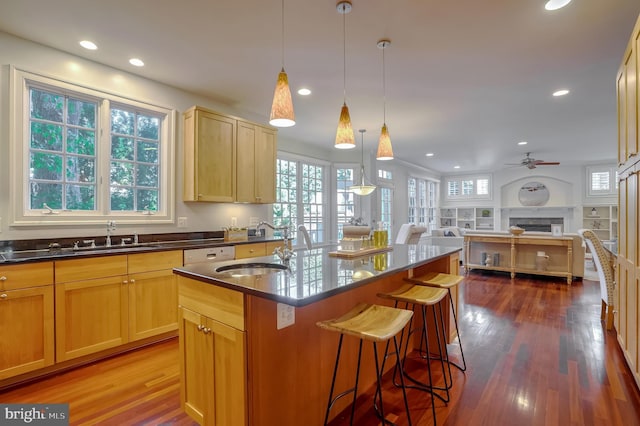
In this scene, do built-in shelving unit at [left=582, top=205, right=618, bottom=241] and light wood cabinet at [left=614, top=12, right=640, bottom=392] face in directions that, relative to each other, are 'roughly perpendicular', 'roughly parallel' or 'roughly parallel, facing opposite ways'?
roughly perpendicular

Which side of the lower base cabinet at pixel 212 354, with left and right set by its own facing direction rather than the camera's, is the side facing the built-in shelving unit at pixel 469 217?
back

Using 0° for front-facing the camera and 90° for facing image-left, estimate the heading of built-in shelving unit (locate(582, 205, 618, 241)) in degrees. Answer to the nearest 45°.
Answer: approximately 0°

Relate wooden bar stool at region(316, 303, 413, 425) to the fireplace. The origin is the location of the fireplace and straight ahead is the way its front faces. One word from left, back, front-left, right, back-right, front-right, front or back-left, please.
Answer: front

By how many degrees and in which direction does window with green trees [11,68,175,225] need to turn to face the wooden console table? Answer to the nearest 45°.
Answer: approximately 45° to its left

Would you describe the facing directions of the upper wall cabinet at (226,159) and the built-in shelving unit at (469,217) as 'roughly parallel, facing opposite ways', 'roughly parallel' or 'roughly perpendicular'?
roughly perpendicular

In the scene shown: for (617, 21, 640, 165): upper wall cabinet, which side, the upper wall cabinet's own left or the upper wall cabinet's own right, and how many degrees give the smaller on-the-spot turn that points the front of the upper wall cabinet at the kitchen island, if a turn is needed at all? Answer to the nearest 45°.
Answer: approximately 45° to the upper wall cabinet's own left

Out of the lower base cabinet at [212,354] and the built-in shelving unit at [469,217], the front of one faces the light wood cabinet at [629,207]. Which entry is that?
the built-in shelving unit

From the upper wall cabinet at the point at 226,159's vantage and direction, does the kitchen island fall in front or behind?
in front

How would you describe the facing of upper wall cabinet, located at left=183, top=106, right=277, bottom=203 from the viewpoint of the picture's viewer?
facing the viewer and to the right of the viewer

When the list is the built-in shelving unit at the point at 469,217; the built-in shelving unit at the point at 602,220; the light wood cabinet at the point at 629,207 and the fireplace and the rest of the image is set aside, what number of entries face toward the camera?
3

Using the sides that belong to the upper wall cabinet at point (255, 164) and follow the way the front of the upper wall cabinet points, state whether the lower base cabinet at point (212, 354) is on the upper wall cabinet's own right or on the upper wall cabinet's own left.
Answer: on the upper wall cabinet's own right

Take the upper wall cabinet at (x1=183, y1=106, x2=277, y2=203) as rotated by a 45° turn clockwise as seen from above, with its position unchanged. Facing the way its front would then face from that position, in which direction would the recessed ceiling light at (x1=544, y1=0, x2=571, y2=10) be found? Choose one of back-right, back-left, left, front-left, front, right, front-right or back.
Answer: front-left

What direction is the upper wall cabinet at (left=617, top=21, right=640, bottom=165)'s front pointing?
to the viewer's left

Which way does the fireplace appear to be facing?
toward the camera

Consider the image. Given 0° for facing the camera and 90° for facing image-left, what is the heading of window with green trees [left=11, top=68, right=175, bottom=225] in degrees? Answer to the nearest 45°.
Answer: approximately 315°

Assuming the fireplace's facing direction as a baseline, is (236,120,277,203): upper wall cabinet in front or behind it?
in front

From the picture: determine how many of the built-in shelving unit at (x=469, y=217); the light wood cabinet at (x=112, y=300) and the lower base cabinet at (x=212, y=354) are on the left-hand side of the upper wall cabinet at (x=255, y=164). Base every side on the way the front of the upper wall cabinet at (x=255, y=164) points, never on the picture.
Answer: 1
